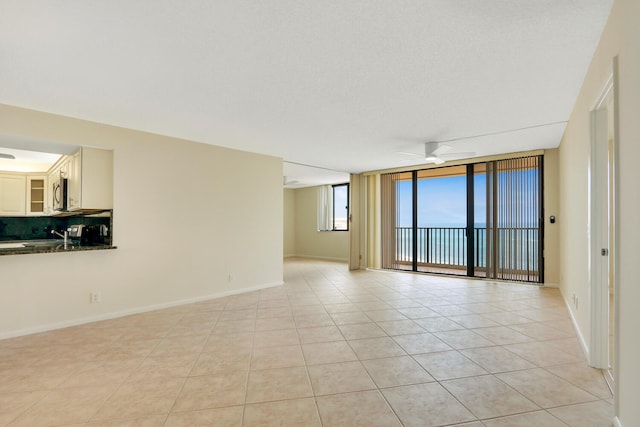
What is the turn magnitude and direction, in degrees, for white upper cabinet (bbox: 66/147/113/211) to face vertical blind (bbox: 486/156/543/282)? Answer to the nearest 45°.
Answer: approximately 180°

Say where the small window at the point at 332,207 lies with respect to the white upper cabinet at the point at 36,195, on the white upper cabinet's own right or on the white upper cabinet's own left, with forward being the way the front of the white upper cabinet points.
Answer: on the white upper cabinet's own left

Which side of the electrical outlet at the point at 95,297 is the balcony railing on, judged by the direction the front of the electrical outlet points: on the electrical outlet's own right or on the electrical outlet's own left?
on the electrical outlet's own left

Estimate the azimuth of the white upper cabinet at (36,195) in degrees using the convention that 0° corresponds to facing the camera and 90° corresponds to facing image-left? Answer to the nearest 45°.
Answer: approximately 0°

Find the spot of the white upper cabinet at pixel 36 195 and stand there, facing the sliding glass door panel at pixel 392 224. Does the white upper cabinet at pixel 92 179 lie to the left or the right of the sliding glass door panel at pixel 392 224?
right
